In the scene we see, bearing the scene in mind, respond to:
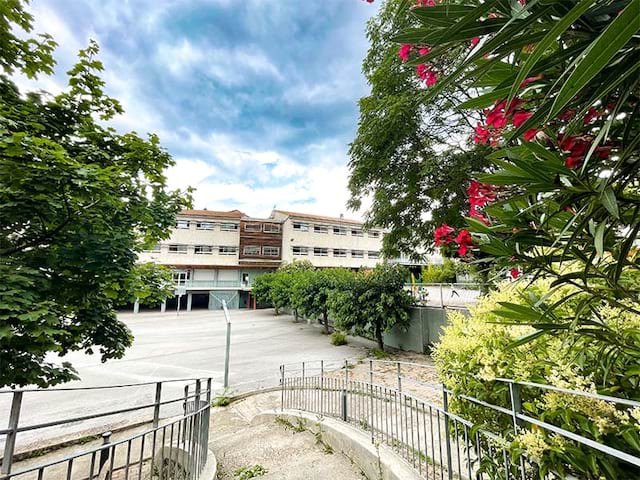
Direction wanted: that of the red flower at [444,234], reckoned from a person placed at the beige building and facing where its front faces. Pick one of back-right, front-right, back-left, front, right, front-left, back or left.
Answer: front

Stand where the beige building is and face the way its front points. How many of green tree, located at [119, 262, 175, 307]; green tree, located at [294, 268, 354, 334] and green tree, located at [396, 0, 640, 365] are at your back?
0

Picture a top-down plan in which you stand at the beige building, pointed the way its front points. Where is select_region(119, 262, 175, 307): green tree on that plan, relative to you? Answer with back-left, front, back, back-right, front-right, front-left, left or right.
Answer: front

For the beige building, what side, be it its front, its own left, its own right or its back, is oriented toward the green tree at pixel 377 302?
front

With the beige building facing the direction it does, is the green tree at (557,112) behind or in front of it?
in front

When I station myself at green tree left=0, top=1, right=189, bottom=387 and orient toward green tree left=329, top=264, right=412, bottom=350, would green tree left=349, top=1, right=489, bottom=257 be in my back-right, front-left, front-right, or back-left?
front-right

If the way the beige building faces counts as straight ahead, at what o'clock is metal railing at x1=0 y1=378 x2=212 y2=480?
The metal railing is roughly at 12 o'clock from the beige building.

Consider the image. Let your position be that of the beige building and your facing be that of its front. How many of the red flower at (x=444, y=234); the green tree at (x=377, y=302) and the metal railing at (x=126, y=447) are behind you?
0

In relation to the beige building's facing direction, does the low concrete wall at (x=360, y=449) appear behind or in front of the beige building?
in front

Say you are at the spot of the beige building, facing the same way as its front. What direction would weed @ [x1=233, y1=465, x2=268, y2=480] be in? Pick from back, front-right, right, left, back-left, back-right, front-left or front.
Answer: front

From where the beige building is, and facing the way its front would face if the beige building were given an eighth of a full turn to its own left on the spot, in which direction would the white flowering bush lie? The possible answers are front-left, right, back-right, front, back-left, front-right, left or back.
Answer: front-right

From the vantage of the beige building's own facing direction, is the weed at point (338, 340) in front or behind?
in front

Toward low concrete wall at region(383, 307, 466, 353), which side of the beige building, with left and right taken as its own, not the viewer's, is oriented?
front

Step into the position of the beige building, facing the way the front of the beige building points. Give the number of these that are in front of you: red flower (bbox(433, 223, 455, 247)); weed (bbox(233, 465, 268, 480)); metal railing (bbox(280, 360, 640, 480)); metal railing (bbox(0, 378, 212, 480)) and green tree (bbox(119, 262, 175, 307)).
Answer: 5

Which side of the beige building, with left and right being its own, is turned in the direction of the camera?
front
